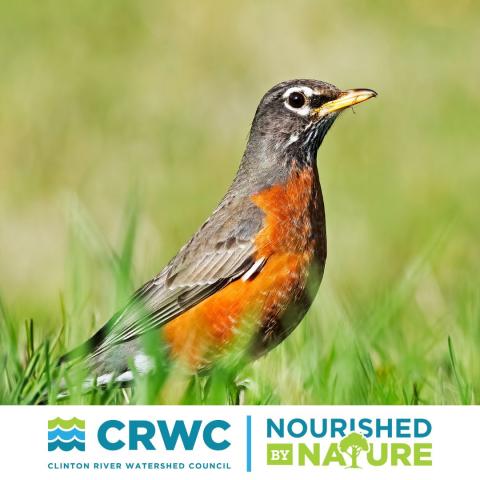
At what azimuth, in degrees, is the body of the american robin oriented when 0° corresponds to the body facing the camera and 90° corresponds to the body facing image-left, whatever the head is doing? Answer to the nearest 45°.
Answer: approximately 270°
